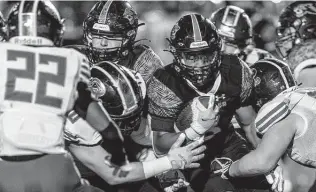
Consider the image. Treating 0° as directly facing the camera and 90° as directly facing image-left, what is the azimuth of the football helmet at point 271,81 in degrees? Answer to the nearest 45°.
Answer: approximately 135°

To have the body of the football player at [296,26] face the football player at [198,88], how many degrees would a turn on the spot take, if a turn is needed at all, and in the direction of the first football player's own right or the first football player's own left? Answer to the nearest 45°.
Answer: approximately 45° to the first football player's own left

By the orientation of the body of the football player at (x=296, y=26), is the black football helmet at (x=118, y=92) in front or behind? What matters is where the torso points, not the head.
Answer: in front

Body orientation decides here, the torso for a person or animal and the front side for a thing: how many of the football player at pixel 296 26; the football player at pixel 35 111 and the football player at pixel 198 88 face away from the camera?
1

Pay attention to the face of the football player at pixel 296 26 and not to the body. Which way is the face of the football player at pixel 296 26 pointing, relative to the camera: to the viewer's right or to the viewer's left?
to the viewer's left

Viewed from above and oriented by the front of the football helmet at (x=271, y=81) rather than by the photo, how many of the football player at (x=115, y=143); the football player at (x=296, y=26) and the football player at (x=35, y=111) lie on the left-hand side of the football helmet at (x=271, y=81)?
2

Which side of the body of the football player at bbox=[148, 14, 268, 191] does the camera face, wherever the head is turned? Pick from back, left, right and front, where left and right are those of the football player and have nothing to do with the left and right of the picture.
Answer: front

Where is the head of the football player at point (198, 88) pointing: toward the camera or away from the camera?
toward the camera

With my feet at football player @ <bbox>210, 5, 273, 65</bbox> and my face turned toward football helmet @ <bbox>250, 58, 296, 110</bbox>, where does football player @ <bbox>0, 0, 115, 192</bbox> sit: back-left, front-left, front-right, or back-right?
front-right

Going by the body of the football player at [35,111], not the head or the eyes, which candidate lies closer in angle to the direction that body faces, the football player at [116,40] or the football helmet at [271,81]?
the football player

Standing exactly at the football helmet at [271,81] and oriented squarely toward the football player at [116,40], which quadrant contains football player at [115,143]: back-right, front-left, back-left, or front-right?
front-left

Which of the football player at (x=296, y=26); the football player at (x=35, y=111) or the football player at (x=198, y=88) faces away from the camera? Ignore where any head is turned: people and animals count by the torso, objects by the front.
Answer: the football player at (x=35, y=111)

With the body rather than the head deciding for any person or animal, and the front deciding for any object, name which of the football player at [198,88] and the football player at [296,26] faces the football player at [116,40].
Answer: the football player at [296,26]

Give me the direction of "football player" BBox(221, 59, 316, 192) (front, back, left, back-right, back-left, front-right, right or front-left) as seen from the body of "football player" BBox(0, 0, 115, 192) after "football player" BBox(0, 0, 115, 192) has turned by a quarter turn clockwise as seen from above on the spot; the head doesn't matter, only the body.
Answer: front

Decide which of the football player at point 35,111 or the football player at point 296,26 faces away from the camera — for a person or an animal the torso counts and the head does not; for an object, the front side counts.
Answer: the football player at point 35,111

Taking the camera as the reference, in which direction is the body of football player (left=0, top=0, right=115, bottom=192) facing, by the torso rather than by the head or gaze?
away from the camera

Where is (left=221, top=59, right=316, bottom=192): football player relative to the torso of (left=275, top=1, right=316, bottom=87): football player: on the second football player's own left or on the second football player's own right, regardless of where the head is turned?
on the second football player's own left

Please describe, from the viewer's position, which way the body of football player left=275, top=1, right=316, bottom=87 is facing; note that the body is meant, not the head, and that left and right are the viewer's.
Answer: facing the viewer and to the left of the viewer
